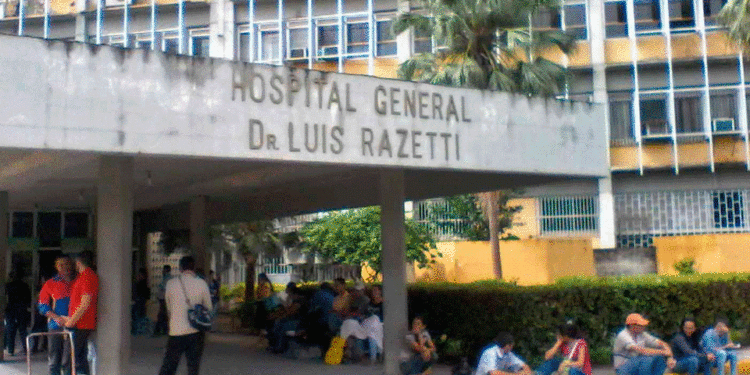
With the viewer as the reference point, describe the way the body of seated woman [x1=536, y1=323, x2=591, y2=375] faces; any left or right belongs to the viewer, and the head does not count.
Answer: facing the viewer and to the left of the viewer

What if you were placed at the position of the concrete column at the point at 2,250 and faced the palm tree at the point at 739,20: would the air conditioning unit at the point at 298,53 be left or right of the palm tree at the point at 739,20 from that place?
left

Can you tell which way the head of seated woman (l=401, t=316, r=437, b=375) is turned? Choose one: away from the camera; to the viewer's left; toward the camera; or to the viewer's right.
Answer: toward the camera

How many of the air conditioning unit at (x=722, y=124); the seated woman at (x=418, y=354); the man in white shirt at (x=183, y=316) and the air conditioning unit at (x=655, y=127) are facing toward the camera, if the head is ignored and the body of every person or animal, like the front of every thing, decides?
3

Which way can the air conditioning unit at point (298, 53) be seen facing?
toward the camera

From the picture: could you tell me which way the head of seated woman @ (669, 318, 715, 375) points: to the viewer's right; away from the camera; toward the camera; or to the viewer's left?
toward the camera

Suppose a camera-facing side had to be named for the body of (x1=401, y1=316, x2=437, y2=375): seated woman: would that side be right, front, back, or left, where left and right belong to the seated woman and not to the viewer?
front

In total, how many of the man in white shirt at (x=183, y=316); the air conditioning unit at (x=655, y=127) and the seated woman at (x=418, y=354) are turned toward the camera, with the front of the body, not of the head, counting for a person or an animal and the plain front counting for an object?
2

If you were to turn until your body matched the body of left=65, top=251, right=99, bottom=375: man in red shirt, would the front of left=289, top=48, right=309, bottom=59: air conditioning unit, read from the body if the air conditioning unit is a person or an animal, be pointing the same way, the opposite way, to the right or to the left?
to the left

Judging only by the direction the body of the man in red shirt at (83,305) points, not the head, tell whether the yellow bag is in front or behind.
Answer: behind

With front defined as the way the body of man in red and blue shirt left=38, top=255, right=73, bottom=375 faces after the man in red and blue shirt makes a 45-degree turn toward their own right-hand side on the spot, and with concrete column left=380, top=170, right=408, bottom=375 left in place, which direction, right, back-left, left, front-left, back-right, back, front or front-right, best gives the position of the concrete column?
left

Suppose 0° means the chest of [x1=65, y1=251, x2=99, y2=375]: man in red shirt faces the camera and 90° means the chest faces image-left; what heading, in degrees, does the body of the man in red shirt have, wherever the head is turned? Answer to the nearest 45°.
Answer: approximately 90°

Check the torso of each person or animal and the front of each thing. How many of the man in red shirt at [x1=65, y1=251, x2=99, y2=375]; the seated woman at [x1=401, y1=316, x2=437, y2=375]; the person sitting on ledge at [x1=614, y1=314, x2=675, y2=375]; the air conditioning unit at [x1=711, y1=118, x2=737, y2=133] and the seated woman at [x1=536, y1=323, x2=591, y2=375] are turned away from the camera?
0

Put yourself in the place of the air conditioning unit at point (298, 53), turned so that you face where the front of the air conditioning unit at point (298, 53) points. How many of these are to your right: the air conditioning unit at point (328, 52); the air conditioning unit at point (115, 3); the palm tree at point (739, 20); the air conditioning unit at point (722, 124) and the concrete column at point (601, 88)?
1

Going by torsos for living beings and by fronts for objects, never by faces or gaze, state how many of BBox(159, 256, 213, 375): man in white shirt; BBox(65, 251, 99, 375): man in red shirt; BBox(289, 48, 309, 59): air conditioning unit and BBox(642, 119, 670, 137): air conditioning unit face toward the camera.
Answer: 2

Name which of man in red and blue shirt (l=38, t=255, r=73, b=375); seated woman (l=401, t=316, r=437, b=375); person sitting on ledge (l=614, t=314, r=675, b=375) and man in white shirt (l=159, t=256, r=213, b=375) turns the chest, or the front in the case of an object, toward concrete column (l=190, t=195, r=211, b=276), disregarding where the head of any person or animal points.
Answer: the man in white shirt

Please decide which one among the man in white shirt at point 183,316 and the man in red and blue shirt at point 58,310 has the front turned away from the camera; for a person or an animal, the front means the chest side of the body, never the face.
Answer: the man in white shirt

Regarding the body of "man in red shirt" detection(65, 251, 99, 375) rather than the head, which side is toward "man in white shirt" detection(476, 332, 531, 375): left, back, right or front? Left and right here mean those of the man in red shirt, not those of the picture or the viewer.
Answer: back
